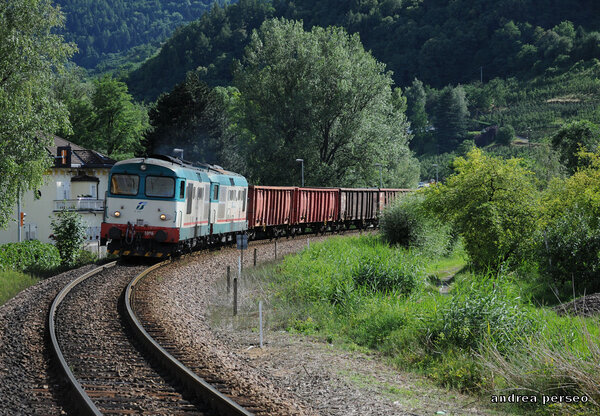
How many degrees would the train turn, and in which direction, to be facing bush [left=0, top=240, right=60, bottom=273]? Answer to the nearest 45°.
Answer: approximately 45° to its right

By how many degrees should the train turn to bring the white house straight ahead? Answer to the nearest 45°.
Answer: approximately 90° to its right

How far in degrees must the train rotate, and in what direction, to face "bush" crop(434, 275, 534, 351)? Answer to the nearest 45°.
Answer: approximately 90° to its left

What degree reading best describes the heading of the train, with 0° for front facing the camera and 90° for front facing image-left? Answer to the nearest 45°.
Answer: approximately 45°

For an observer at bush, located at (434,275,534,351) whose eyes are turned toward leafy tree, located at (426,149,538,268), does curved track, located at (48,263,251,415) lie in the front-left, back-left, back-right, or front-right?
back-left

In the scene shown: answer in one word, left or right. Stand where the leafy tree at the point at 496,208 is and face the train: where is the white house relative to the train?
right

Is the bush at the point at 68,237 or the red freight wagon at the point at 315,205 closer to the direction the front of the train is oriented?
the bush
